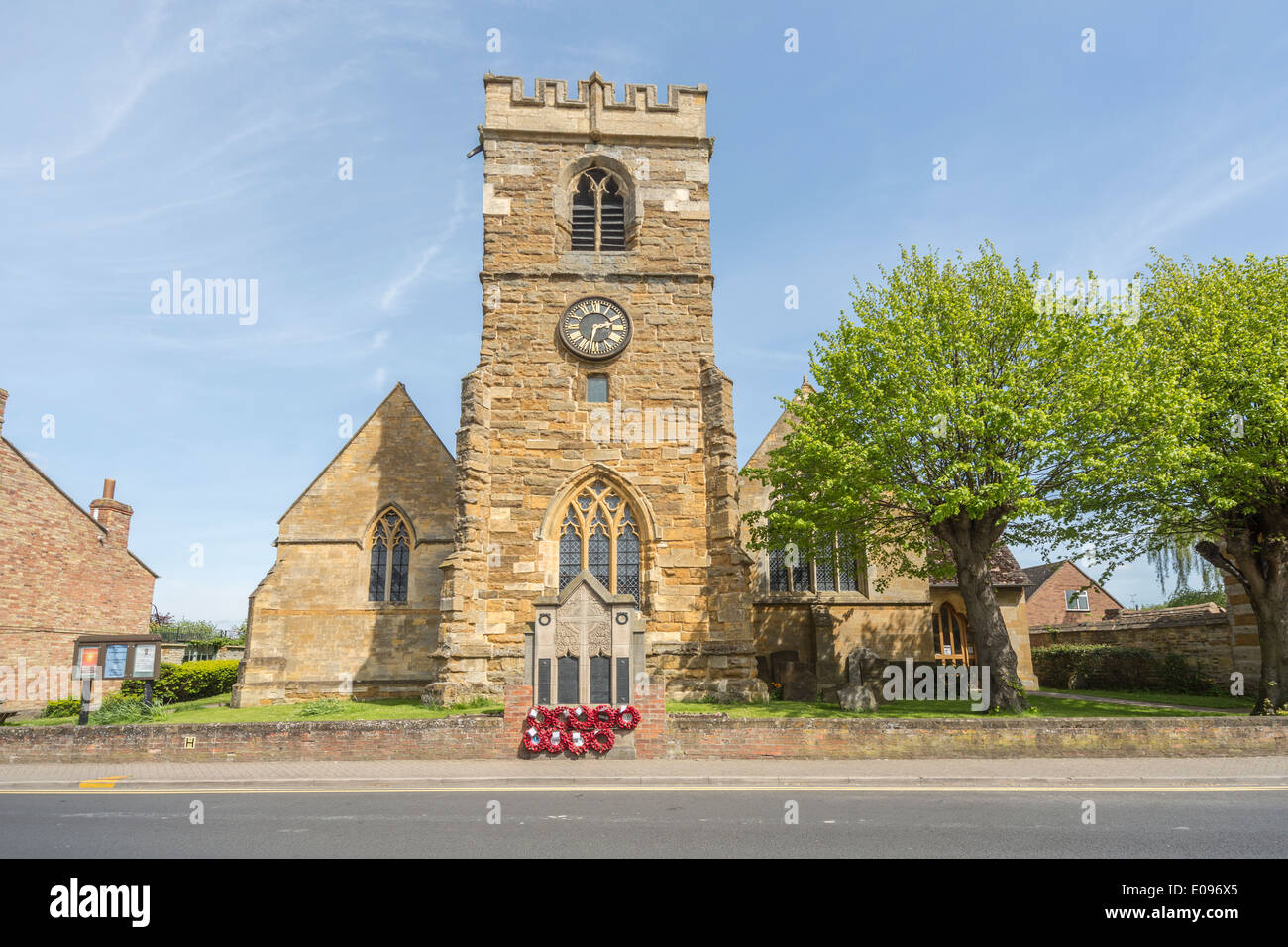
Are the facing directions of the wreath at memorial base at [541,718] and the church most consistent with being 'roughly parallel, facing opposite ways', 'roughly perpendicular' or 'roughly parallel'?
roughly parallel

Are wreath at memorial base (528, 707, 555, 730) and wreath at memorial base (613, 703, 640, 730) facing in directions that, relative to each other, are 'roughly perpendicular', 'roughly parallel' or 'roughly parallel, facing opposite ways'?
roughly parallel

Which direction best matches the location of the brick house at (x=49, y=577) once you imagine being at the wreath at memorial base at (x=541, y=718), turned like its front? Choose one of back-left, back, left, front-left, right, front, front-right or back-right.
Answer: back-right

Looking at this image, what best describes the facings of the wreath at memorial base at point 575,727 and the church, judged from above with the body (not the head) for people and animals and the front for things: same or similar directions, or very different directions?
same or similar directions

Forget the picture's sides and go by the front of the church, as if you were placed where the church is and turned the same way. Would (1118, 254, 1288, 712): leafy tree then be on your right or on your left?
on your left

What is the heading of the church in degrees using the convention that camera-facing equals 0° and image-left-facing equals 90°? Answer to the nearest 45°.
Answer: approximately 0°

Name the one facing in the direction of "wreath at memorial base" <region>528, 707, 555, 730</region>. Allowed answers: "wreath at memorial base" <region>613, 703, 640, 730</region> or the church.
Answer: the church

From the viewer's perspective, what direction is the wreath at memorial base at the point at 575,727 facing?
toward the camera

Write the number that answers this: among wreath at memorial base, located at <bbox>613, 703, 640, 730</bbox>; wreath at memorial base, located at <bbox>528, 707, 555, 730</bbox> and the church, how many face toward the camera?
3

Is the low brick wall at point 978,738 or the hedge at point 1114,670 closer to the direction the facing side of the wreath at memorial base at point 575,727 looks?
the low brick wall

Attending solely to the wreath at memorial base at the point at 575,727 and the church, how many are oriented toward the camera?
2

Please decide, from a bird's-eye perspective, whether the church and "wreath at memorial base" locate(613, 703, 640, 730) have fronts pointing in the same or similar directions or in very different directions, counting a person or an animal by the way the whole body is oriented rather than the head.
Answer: same or similar directions

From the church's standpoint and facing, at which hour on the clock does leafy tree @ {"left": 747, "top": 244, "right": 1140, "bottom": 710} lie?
The leafy tree is roughly at 10 o'clock from the church.

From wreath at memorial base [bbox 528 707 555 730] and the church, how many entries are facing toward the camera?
2

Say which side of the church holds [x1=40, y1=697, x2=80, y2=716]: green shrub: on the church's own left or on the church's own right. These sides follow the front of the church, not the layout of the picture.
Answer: on the church's own right

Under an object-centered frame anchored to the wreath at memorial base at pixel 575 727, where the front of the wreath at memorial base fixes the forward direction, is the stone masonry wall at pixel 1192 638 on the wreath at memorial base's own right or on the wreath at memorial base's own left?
on the wreath at memorial base's own left

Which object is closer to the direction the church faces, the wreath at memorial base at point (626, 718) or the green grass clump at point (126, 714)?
the wreath at memorial base
